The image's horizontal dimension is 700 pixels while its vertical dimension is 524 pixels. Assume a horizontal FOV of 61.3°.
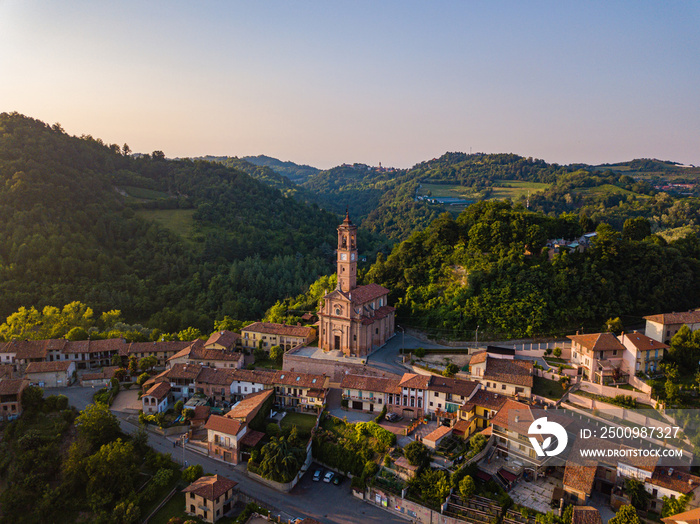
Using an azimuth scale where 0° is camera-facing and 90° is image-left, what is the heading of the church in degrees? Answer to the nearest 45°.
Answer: approximately 45°

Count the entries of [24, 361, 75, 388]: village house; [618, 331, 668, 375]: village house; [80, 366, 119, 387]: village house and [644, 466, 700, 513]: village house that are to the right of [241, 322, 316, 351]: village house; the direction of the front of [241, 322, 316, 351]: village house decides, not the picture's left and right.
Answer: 2

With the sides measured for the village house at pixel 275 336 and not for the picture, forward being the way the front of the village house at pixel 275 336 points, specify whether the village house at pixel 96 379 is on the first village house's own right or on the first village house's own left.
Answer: on the first village house's own right

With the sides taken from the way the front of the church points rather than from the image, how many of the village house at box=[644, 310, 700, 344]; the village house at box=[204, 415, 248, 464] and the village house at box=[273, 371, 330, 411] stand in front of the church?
2

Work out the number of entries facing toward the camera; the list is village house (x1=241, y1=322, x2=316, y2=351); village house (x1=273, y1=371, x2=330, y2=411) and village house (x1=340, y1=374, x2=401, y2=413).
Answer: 3

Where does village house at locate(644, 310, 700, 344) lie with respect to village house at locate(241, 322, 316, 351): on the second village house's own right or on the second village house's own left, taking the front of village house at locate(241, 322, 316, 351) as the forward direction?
on the second village house's own left

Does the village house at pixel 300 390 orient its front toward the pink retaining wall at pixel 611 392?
no

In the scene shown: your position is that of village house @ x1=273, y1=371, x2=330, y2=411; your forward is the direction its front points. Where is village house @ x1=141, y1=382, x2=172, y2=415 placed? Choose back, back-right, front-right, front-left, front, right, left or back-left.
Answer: right

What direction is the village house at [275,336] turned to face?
toward the camera

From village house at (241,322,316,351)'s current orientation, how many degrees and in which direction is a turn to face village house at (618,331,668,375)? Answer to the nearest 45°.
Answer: approximately 45° to its left

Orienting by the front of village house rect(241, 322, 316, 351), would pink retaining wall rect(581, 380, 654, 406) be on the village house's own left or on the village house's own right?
on the village house's own left

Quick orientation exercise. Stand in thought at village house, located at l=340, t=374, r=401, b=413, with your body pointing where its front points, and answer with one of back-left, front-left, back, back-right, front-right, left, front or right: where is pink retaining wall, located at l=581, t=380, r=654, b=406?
left

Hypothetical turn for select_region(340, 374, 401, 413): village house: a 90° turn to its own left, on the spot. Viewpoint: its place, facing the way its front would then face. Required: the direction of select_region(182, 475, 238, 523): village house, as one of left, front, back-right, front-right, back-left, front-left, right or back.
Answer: back-right

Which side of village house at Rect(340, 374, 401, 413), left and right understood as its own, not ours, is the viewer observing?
front

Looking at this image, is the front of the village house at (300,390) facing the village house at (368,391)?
no

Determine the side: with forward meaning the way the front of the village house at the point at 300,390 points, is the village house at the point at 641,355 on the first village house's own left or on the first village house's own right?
on the first village house's own left

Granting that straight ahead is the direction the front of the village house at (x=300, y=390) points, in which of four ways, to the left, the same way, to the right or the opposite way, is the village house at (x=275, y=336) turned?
the same way

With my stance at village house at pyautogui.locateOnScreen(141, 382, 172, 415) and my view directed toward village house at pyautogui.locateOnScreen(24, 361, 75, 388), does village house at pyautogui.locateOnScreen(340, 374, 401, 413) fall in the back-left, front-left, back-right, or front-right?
back-right
